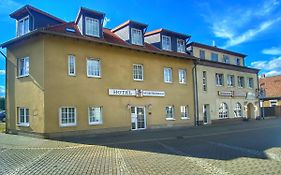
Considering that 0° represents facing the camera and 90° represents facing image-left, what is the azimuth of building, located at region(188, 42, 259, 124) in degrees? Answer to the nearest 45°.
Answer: approximately 315°

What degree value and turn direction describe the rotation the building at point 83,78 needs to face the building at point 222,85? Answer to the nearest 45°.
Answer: approximately 90° to its left

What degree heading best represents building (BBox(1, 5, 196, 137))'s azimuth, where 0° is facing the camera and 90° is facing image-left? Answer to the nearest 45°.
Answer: approximately 315°

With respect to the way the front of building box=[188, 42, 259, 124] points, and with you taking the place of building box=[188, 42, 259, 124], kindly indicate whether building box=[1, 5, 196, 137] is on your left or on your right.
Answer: on your right
